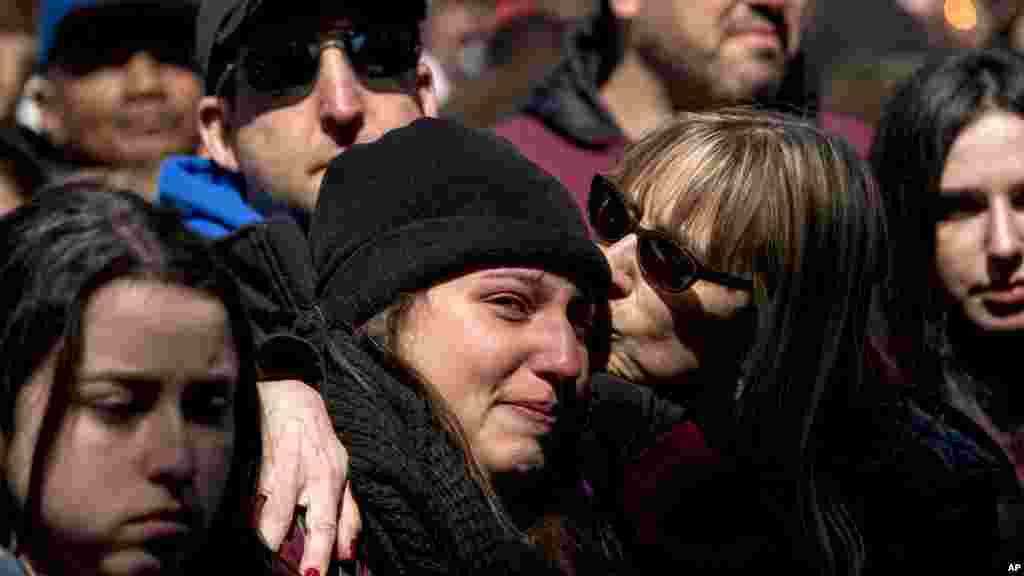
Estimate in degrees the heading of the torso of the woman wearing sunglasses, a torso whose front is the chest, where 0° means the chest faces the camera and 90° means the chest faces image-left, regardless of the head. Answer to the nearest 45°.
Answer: approximately 45°

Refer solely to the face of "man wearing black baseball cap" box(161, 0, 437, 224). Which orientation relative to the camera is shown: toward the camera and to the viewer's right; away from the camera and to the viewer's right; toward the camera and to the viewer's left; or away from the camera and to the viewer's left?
toward the camera and to the viewer's right

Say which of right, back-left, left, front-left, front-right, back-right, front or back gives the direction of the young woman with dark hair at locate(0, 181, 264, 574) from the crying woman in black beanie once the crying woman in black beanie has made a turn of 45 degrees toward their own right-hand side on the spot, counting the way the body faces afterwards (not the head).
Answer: front-right

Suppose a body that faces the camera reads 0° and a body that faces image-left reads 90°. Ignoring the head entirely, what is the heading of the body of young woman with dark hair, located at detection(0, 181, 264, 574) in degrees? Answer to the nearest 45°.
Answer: approximately 315°

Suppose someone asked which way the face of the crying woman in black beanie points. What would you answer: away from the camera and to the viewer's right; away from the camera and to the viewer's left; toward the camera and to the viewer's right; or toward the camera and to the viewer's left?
toward the camera and to the viewer's right

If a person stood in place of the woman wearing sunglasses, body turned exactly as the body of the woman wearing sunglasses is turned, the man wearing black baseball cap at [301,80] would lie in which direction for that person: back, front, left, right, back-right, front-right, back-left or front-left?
front-right

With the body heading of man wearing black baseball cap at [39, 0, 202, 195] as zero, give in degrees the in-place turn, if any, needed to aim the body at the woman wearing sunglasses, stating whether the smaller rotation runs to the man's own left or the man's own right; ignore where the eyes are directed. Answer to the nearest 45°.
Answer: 0° — they already face them
